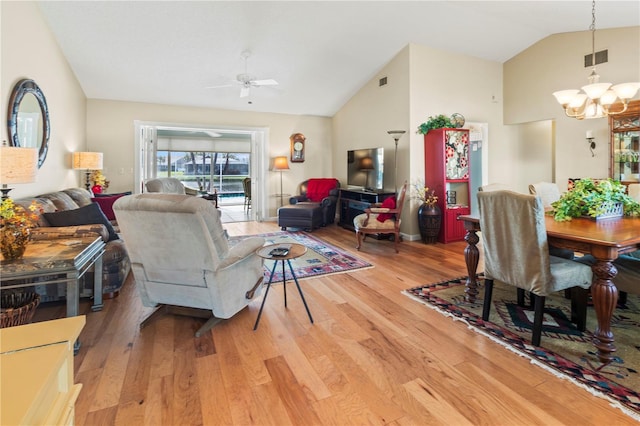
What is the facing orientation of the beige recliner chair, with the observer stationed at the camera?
facing away from the viewer and to the right of the viewer

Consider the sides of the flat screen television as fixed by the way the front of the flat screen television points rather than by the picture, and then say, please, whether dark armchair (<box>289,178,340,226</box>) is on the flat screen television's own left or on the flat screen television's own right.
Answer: on the flat screen television's own right

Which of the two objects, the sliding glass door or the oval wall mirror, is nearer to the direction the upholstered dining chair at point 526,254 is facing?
the sliding glass door

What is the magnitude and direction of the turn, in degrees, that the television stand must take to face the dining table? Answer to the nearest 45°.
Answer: approximately 45° to its left

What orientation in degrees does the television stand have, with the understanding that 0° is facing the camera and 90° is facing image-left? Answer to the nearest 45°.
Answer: approximately 45°

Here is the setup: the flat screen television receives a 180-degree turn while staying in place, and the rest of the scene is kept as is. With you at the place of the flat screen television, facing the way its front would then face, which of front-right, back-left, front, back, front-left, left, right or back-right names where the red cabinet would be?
right

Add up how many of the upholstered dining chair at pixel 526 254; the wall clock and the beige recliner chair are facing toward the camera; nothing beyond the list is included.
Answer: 1

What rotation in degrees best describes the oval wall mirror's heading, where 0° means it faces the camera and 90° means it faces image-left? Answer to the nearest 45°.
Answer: approximately 315°

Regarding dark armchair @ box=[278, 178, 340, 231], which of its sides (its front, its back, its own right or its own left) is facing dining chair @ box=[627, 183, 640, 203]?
left

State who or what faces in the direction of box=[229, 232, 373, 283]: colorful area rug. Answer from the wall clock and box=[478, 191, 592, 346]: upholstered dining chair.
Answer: the wall clock

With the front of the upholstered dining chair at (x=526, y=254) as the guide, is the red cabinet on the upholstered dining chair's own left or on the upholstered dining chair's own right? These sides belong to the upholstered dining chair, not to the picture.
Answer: on the upholstered dining chair's own left

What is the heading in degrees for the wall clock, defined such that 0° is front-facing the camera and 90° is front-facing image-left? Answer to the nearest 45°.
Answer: approximately 0°
